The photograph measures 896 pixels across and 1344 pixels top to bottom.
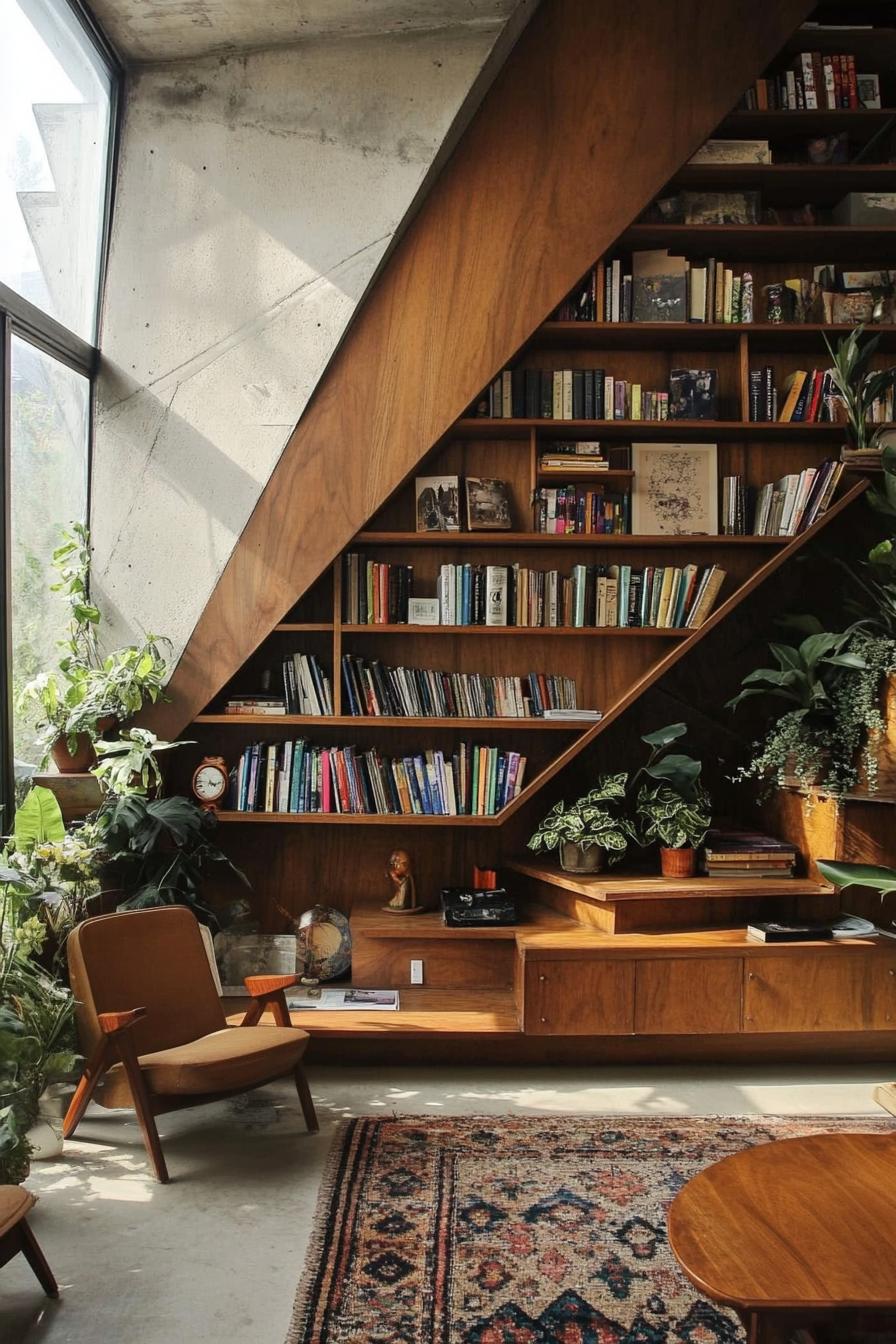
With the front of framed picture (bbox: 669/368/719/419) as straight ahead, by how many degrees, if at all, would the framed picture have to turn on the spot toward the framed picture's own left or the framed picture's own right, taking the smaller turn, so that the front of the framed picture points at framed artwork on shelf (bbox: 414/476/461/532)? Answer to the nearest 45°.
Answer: approximately 90° to the framed picture's own right

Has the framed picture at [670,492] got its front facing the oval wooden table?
yes

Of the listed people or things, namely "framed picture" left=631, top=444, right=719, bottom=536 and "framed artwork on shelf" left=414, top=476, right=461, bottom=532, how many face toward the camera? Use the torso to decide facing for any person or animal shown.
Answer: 2

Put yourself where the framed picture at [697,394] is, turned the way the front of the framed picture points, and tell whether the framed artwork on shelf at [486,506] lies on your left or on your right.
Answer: on your right

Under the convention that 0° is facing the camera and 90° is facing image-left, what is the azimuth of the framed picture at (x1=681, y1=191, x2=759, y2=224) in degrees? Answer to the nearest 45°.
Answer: approximately 0°

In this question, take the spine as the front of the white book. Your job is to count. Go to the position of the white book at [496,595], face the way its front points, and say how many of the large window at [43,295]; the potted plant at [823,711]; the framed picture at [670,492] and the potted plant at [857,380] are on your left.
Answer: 3
